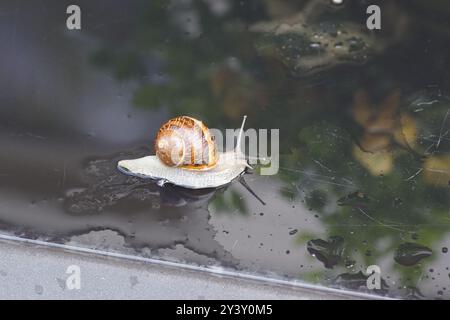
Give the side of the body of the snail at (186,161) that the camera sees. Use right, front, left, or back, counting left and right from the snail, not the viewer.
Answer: right
